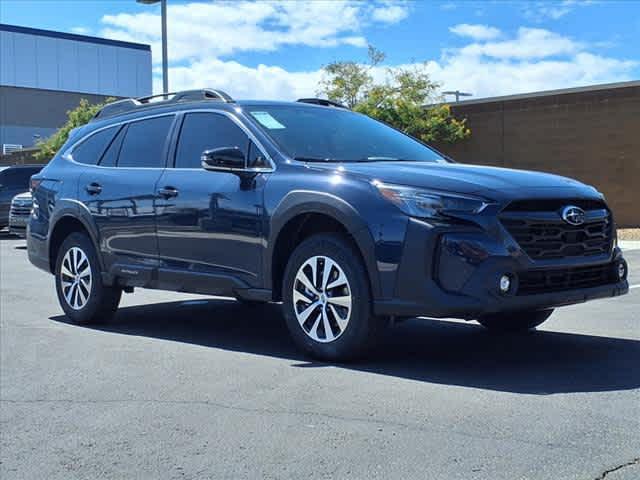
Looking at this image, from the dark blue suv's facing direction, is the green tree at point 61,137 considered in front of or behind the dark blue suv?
behind

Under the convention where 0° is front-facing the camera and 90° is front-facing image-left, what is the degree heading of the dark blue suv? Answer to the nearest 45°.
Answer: approximately 315°

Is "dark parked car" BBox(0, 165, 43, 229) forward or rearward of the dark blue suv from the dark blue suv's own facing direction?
rearward

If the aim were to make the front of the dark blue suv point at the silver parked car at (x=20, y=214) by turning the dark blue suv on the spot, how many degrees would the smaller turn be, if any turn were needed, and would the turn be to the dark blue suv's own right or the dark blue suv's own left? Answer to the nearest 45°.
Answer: approximately 180°

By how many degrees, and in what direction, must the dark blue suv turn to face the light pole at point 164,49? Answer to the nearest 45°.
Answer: approximately 135° to its left
